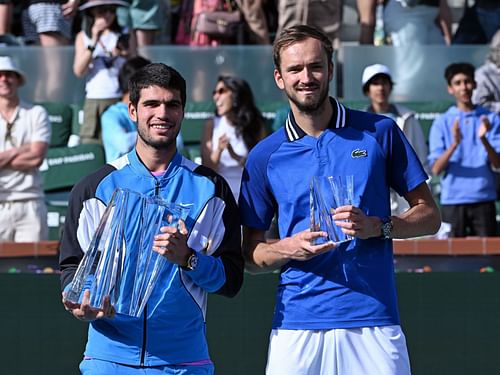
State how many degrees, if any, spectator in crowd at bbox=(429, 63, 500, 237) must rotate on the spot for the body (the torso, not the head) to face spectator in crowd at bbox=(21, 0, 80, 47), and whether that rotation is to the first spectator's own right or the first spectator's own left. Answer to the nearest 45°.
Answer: approximately 90° to the first spectator's own right

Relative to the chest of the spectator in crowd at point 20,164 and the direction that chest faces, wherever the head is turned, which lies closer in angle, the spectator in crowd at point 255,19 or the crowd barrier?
the crowd barrier

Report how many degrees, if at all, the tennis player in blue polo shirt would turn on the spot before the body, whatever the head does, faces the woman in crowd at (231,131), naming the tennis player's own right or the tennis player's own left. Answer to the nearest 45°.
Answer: approximately 180°

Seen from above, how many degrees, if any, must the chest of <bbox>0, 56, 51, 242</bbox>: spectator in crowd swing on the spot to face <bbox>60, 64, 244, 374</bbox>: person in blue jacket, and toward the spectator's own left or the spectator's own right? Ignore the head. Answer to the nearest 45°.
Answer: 0° — they already face them

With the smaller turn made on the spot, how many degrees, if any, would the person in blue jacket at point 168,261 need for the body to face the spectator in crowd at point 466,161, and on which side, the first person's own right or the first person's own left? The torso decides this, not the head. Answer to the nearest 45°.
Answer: approximately 135° to the first person's own left
